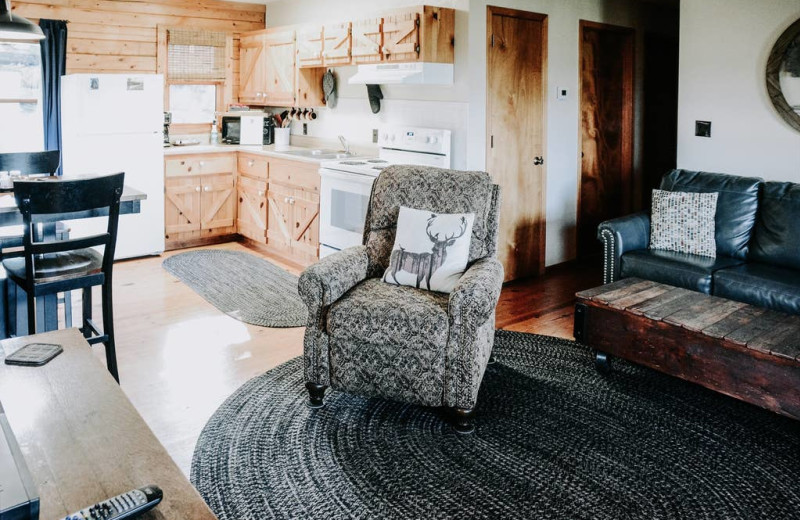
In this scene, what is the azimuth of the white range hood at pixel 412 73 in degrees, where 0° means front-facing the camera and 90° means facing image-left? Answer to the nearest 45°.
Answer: approximately 45°

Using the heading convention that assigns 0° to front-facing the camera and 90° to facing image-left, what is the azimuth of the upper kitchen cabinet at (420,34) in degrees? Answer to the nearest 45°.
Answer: approximately 45°

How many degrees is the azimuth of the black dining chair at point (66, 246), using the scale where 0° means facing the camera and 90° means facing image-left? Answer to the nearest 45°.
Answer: approximately 135°

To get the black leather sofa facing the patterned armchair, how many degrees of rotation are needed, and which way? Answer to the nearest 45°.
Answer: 0° — it already faces it

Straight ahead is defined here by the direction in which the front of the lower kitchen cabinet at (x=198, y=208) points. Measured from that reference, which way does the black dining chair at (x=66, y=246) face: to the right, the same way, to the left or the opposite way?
the opposite way

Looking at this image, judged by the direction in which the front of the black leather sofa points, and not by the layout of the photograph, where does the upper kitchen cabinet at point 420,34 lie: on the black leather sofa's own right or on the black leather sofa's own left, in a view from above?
on the black leather sofa's own right
